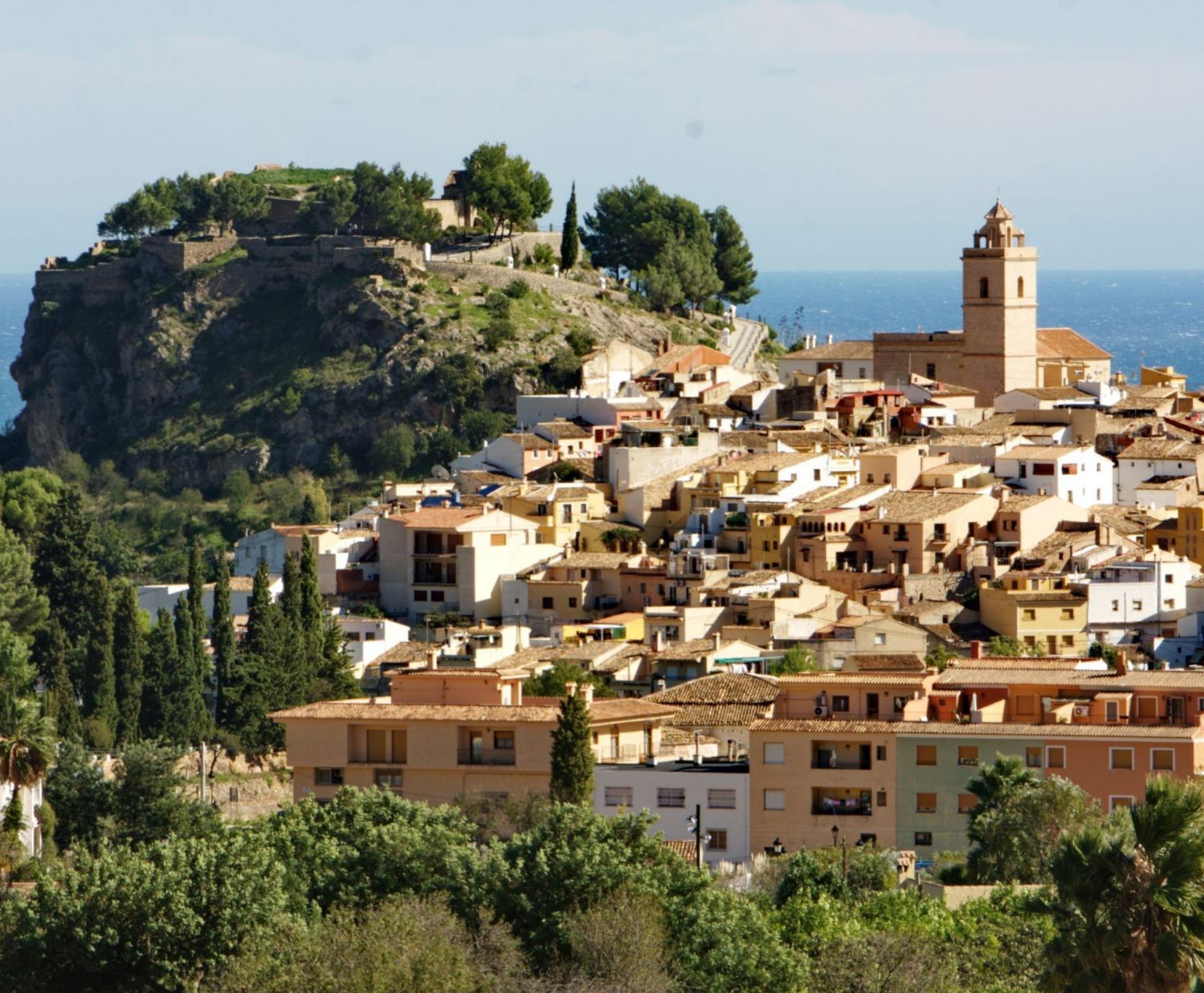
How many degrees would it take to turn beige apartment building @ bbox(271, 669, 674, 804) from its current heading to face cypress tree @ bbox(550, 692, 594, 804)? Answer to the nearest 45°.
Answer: approximately 45° to its left

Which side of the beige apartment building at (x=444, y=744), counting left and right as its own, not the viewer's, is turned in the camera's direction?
front

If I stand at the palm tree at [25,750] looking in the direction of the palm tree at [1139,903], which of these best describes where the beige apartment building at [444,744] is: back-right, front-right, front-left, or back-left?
front-left

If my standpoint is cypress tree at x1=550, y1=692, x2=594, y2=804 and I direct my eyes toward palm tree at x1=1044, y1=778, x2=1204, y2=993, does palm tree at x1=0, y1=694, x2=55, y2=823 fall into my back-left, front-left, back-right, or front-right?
back-right

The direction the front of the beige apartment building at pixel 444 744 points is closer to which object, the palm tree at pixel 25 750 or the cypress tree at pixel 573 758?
the cypress tree

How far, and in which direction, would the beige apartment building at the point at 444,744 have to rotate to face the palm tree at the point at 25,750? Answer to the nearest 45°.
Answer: approximately 90° to its right

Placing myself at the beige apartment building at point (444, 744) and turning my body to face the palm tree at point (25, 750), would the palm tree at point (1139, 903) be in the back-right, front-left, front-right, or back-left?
back-left
